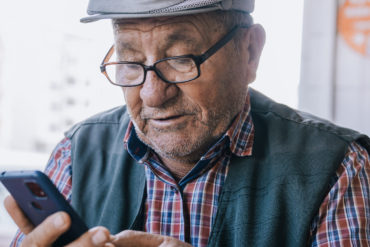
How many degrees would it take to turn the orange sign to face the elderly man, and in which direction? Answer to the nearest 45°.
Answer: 0° — it already faces them

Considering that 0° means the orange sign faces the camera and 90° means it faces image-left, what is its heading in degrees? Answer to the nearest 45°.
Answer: approximately 0°
